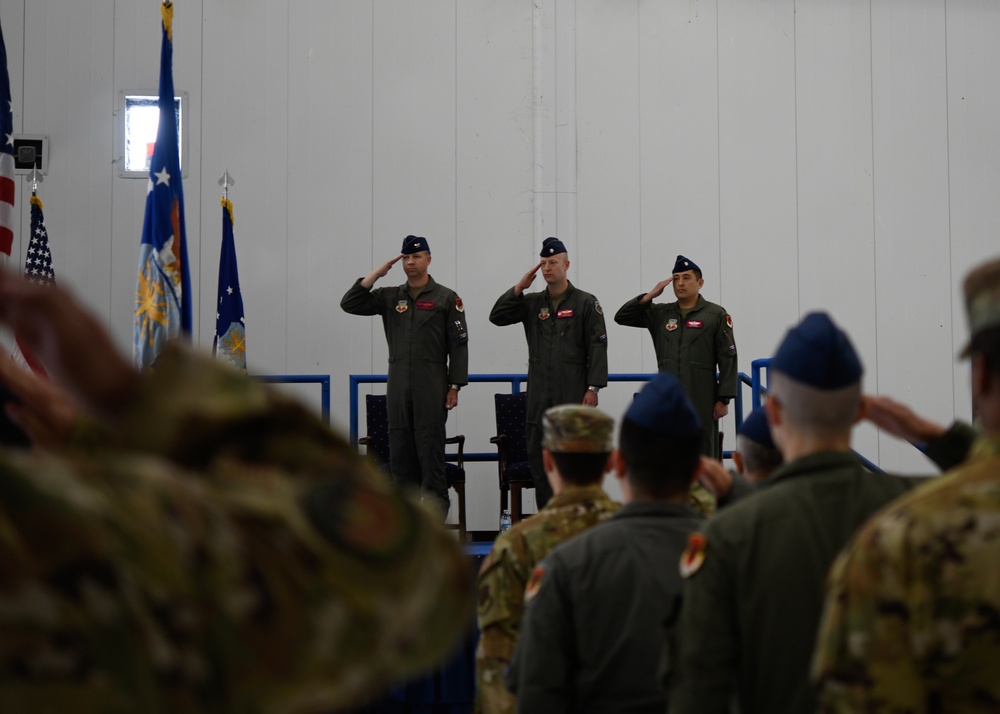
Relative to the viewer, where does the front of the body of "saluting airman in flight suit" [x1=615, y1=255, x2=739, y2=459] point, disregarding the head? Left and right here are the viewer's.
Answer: facing the viewer and to the left of the viewer

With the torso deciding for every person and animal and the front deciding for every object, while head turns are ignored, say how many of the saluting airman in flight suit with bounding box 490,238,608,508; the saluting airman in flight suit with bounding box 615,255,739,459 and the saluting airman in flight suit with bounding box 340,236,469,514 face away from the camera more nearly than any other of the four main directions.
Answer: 0

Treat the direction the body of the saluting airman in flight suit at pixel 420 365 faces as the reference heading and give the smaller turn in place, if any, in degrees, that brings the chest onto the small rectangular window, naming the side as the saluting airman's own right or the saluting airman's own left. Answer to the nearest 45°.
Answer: approximately 90° to the saluting airman's own right

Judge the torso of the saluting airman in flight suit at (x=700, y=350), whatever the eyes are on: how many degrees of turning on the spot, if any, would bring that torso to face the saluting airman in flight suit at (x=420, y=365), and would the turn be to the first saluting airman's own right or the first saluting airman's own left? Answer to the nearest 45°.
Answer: approximately 45° to the first saluting airman's own right

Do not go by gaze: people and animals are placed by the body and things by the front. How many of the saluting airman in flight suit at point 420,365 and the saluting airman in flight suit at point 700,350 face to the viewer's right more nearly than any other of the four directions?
0

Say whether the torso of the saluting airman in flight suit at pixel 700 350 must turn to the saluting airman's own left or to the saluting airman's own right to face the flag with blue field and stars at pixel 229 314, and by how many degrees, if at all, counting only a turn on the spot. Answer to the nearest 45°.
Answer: approximately 45° to the saluting airman's own right
